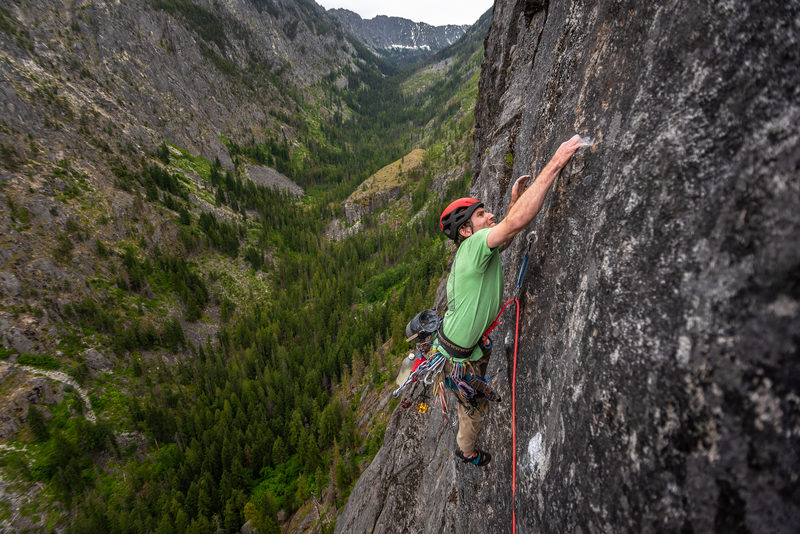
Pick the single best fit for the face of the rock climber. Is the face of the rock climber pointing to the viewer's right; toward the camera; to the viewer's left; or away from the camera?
to the viewer's right

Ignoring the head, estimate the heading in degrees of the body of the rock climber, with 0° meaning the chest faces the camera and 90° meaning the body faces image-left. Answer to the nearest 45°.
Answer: approximately 270°
